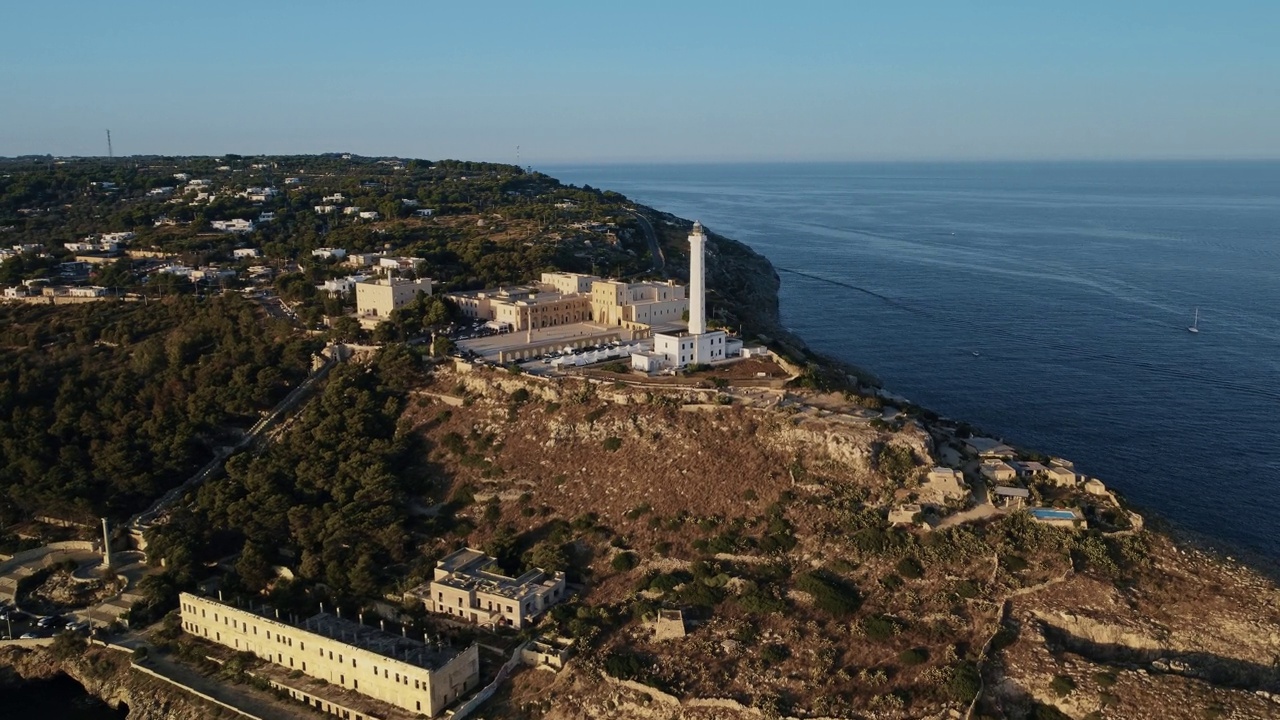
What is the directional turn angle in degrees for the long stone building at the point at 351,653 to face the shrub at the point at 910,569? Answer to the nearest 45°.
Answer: approximately 135° to its left

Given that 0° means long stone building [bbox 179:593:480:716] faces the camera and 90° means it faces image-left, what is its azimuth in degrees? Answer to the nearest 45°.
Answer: approximately 45°

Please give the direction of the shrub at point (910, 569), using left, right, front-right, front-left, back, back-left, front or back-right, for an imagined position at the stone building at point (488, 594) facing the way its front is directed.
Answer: back-left

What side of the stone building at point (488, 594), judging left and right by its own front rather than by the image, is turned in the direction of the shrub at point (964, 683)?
left

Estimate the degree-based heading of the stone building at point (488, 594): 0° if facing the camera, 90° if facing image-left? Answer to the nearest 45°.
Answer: approximately 45°

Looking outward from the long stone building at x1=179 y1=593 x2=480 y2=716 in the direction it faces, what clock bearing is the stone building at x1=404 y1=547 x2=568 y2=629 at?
The stone building is roughly at 7 o'clock from the long stone building.

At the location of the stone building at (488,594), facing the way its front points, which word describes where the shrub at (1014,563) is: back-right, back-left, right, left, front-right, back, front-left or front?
back-left

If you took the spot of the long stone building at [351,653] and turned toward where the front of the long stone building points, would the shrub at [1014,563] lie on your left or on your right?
on your left
